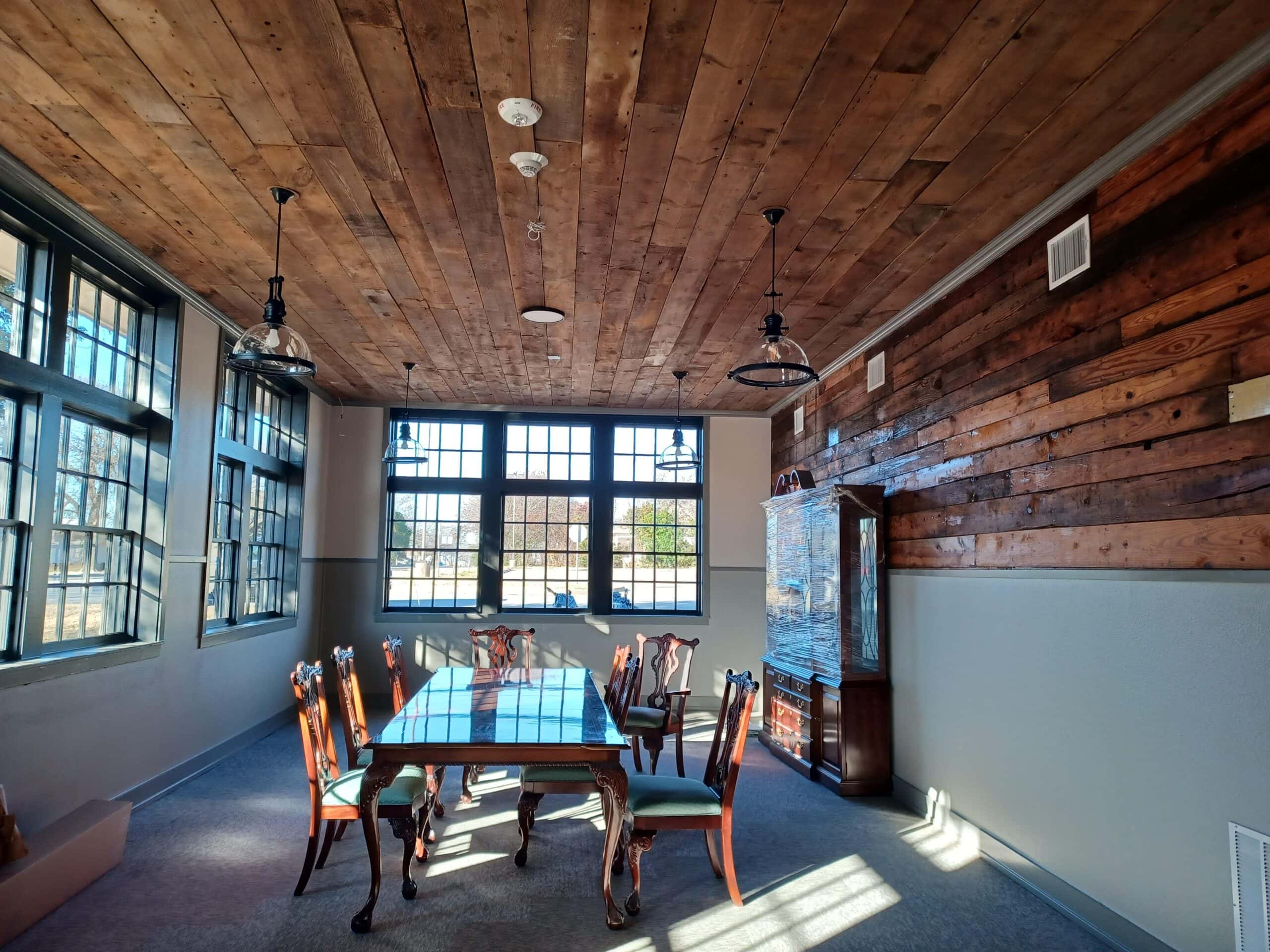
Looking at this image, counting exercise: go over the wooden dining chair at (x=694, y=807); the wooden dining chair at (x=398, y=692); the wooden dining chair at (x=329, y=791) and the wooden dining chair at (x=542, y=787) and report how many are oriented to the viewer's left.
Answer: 2

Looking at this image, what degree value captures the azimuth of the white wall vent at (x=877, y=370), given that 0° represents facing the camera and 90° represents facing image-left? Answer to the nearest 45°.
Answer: approximately 45°

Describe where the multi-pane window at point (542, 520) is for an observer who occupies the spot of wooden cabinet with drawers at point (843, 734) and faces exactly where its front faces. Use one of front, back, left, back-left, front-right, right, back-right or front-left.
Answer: right

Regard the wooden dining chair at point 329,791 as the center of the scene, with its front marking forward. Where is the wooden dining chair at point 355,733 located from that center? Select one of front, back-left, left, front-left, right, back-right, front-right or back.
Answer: left

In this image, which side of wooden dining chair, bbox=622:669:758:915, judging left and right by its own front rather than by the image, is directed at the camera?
left

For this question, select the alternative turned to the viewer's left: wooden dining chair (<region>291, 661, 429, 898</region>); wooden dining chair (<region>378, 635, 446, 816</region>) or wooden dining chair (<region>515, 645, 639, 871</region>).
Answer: wooden dining chair (<region>515, 645, 639, 871</region>)

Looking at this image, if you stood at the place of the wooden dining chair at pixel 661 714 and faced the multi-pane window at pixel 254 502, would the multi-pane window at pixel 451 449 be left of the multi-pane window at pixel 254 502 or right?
right

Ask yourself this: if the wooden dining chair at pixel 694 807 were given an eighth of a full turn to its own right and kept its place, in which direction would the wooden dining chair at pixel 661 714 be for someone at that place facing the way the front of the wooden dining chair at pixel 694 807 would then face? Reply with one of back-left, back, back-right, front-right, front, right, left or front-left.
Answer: front-right

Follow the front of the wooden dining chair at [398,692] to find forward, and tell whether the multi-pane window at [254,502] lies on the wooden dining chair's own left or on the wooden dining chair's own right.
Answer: on the wooden dining chair's own left

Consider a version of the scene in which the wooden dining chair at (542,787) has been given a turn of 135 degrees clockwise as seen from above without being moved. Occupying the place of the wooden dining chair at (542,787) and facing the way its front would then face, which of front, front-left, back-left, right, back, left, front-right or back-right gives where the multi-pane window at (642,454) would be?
front-left

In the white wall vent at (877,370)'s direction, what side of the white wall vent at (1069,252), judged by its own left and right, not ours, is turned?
right

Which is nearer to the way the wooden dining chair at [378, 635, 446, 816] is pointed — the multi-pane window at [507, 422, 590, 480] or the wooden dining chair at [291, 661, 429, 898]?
the multi-pane window

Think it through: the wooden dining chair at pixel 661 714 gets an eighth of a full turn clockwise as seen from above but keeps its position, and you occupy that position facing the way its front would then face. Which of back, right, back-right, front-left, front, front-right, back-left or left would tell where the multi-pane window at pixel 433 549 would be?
front-right

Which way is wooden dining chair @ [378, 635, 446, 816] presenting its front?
to the viewer's right

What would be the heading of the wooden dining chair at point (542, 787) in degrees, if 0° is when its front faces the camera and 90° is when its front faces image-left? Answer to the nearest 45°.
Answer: approximately 90°

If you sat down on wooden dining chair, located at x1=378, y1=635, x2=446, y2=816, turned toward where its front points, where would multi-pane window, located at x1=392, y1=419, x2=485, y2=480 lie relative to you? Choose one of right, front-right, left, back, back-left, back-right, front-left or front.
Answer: left
